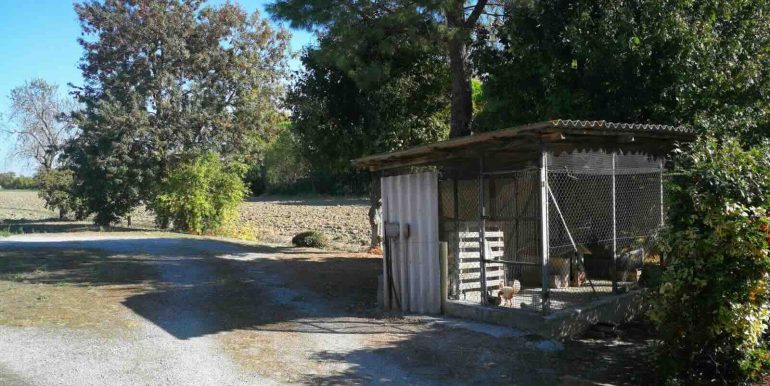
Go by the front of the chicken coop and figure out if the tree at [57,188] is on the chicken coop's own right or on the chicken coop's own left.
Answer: on the chicken coop's own right

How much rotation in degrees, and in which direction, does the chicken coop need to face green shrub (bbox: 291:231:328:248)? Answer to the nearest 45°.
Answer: approximately 90° to its right

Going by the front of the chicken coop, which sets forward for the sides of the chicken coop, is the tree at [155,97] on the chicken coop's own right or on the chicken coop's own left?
on the chicken coop's own right

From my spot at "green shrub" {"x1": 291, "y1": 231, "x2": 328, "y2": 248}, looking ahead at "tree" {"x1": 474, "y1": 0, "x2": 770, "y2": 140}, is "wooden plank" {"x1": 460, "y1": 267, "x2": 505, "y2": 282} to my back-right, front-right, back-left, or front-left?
front-right

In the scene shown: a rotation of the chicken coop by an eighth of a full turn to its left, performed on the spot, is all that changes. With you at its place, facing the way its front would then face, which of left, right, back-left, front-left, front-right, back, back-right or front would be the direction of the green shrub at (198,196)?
back-right

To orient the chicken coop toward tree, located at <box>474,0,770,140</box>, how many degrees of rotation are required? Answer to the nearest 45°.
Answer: approximately 180°

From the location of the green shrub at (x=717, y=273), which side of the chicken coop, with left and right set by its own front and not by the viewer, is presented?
left

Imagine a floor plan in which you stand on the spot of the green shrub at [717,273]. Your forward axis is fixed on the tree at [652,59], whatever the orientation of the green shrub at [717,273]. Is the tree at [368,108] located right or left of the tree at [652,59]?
left

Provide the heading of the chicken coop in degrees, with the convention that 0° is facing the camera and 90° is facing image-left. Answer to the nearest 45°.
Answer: approximately 45°

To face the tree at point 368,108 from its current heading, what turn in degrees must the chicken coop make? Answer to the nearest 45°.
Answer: approximately 90° to its right
